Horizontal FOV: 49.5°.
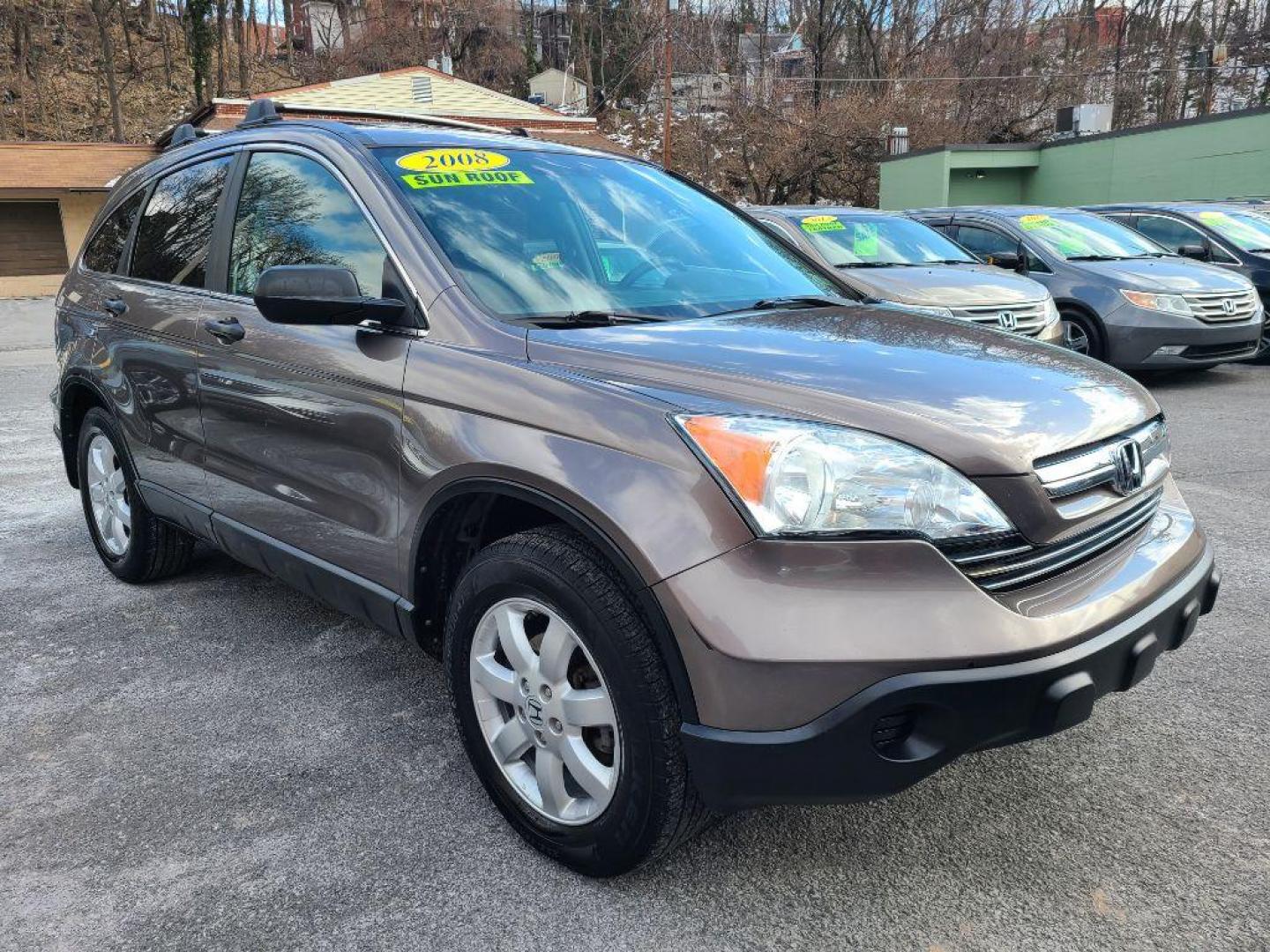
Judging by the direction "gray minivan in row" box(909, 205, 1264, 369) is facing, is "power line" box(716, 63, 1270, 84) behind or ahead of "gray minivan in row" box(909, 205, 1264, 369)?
behind

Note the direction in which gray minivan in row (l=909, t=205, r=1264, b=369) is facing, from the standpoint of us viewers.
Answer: facing the viewer and to the right of the viewer

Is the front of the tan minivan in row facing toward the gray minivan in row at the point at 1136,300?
no

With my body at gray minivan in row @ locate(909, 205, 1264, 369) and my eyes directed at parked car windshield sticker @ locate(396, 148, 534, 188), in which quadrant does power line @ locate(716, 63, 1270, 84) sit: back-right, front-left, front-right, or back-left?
back-right

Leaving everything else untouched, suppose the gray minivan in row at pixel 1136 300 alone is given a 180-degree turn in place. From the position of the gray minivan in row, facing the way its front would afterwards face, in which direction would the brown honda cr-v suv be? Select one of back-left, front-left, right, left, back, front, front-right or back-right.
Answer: back-left

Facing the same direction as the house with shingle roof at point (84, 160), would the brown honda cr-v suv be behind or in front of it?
in front

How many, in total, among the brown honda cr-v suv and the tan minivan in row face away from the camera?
0

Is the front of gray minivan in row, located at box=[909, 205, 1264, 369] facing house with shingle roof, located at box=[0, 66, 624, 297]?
no

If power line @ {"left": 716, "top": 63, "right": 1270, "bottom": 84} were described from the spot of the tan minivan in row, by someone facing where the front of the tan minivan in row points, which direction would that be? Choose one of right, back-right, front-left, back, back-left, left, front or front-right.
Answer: back-left

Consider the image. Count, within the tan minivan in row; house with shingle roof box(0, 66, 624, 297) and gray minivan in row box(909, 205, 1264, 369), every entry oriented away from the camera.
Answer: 0

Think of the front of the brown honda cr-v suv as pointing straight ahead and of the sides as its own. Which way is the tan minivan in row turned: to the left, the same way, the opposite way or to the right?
the same way

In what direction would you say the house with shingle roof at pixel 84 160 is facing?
toward the camera

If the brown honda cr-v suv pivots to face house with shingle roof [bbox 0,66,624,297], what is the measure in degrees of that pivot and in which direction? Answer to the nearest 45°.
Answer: approximately 180°

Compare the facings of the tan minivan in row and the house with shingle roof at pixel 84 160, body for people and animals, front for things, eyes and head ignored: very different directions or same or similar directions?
same or similar directions

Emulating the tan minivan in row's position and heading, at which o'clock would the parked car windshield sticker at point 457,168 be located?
The parked car windshield sticker is roughly at 2 o'clock from the tan minivan in row.

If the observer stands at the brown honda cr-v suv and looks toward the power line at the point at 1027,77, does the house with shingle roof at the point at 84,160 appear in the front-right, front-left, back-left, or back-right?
front-left

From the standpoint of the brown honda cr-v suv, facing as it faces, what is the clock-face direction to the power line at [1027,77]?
The power line is roughly at 8 o'clock from the brown honda cr-v suv.
